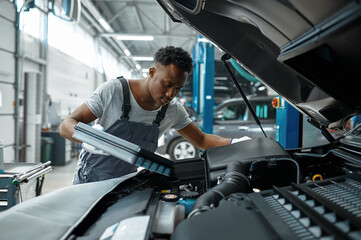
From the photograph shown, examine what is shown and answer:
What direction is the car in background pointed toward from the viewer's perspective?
to the viewer's left

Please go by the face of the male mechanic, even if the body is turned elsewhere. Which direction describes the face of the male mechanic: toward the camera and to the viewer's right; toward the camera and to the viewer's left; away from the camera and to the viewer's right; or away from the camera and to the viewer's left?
toward the camera and to the viewer's right

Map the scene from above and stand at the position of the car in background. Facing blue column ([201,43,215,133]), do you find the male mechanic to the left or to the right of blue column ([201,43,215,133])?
left

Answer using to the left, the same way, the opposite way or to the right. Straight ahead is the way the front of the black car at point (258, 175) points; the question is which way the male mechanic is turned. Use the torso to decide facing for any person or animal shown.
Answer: to the left

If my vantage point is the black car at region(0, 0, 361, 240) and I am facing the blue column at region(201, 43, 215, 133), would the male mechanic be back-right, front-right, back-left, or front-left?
front-left

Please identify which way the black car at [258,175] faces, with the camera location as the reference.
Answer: facing the viewer and to the left of the viewer

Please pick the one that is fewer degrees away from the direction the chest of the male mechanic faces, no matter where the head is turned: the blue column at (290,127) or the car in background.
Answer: the blue column

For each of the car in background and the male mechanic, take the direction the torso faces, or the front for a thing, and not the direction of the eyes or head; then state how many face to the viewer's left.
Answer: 1

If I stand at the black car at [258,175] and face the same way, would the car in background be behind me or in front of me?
behind

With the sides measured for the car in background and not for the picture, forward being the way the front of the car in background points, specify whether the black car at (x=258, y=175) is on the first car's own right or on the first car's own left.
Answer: on the first car's own left

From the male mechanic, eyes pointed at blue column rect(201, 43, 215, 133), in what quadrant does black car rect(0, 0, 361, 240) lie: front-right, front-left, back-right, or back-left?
back-right

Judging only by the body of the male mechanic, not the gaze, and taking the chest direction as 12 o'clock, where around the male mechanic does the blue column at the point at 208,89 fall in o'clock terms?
The blue column is roughly at 8 o'clock from the male mechanic.
